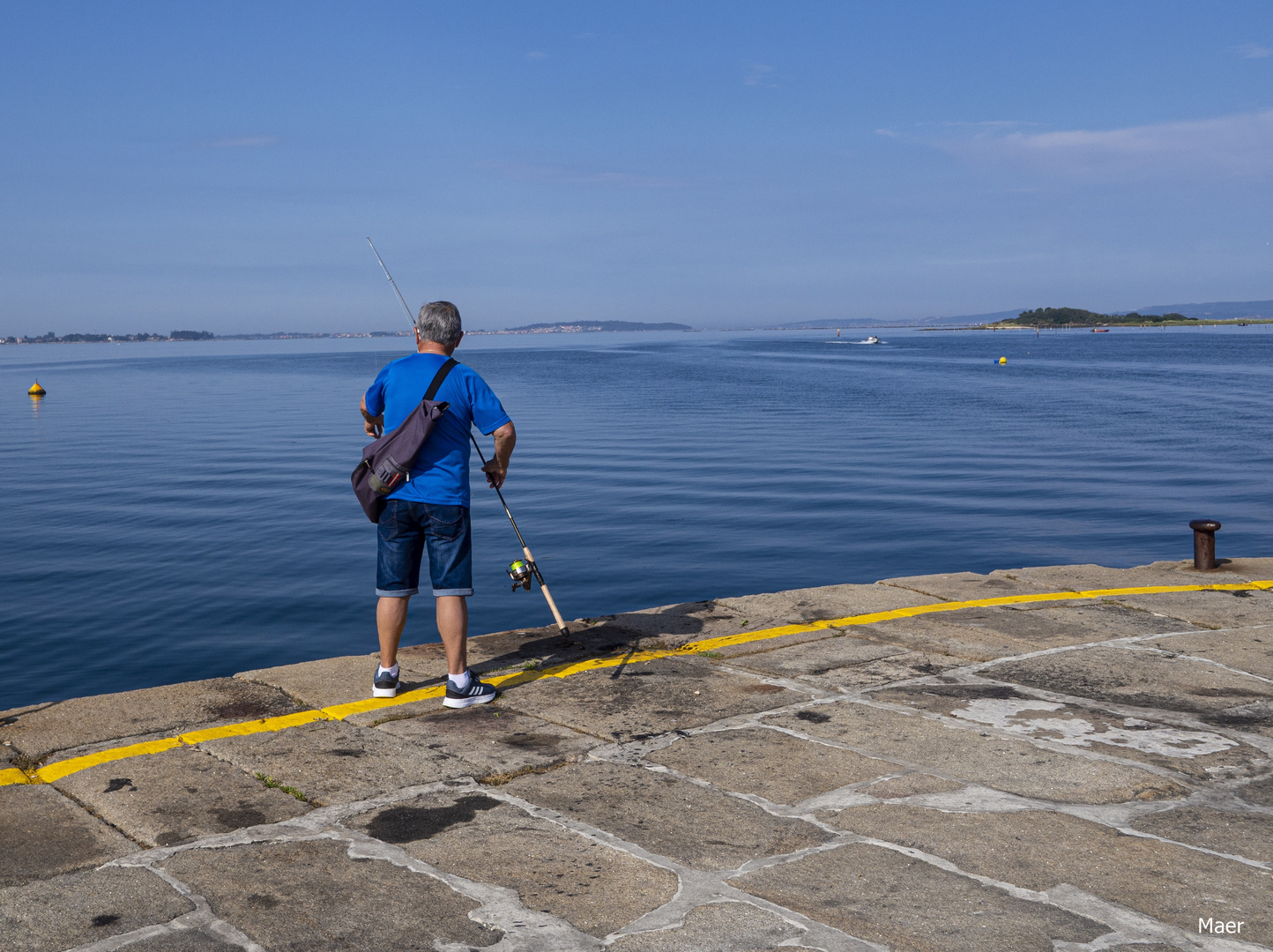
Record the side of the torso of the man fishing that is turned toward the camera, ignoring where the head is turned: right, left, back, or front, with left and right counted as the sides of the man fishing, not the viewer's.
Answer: back

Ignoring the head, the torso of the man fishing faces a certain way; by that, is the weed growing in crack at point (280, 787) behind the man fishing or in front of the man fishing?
behind

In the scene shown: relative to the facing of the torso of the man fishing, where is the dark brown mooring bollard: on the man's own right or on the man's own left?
on the man's own right

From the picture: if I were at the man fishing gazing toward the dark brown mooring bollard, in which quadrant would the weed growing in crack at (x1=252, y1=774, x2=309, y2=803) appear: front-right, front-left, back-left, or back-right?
back-right

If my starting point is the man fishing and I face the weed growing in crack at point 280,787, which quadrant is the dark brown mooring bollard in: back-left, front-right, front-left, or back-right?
back-left

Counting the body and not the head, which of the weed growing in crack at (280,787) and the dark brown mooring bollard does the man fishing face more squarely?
the dark brown mooring bollard

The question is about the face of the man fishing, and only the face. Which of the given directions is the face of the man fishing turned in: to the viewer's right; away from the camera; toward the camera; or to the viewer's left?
away from the camera
